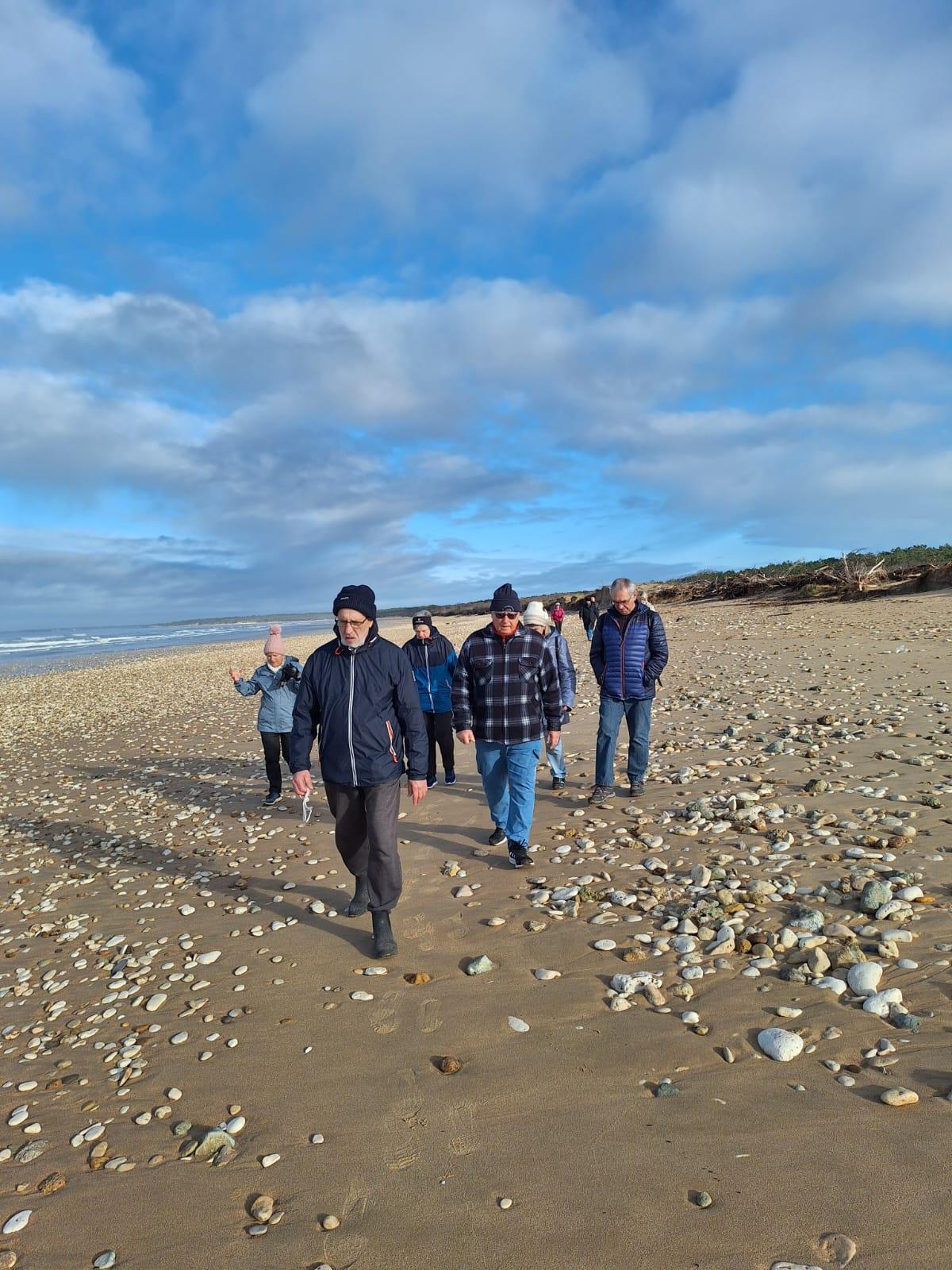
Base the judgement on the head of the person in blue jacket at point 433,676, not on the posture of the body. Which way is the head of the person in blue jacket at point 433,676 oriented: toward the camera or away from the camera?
toward the camera

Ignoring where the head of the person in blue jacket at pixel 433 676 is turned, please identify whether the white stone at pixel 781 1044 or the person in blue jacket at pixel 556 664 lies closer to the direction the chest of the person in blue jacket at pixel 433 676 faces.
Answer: the white stone

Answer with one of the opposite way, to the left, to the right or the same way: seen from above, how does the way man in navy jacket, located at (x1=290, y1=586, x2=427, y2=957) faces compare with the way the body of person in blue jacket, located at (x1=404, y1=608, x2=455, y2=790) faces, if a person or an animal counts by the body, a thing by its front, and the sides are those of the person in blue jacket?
the same way

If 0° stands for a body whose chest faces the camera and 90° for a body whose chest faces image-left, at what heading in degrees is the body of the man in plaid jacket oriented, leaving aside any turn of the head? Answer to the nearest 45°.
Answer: approximately 0°

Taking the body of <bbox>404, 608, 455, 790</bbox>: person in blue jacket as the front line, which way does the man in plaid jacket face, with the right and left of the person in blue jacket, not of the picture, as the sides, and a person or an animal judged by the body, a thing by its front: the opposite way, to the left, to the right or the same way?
the same way

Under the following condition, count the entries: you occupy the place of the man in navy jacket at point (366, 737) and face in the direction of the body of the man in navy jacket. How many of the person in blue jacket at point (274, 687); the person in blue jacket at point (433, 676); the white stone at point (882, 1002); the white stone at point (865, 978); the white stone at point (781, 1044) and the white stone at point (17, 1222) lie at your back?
2

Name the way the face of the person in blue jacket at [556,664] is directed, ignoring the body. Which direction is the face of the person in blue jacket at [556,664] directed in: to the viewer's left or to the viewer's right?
to the viewer's left

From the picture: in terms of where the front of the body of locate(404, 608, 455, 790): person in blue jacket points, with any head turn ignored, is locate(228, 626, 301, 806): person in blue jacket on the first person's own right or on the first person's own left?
on the first person's own right

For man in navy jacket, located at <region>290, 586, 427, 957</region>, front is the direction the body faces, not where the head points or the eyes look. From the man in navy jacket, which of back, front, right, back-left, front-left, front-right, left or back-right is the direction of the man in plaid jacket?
back-left

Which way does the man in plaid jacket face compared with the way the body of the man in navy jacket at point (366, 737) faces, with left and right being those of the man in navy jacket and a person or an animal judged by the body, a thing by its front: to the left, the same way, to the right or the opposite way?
the same way

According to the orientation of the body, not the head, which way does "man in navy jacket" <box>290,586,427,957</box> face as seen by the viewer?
toward the camera

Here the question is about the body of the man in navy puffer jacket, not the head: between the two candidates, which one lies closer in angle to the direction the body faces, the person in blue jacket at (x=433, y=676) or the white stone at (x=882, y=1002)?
the white stone

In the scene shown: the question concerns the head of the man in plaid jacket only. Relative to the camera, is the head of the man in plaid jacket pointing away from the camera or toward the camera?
toward the camera

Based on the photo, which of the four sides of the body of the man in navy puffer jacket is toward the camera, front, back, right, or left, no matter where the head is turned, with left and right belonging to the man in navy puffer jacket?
front
